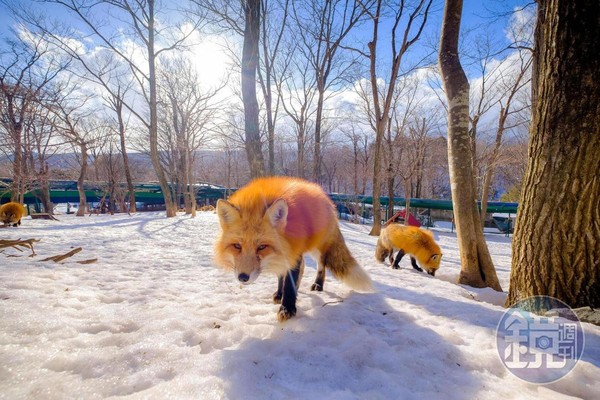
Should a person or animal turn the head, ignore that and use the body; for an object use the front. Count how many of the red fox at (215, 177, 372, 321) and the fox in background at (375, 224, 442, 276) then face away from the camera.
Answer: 0

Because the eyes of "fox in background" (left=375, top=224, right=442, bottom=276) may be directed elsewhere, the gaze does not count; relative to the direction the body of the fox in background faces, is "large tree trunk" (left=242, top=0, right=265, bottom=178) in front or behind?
behind

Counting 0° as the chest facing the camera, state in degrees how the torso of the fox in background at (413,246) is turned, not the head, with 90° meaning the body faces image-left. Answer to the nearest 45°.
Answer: approximately 315°

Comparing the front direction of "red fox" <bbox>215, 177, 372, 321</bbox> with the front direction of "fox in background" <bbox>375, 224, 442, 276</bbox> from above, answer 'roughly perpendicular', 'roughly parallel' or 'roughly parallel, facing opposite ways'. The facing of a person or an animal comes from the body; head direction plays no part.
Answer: roughly perpendicular

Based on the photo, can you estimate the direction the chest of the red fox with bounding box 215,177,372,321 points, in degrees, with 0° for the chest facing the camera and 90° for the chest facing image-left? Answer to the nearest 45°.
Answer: approximately 45°

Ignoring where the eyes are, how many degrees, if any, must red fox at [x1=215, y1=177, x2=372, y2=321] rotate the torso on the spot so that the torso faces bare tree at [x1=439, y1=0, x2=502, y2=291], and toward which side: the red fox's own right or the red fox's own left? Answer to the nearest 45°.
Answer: approximately 180°

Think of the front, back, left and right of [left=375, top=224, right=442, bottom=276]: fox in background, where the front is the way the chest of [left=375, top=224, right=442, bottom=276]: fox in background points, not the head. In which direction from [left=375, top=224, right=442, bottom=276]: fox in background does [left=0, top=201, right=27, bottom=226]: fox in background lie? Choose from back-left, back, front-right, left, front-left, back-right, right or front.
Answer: back-right

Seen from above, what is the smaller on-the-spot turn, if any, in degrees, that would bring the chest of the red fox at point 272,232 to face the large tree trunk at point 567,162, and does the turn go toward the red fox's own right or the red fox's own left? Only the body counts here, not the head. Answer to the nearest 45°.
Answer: approximately 135° to the red fox's own left

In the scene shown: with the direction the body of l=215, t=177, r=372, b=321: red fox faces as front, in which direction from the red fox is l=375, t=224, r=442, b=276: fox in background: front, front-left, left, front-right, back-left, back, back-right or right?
back
